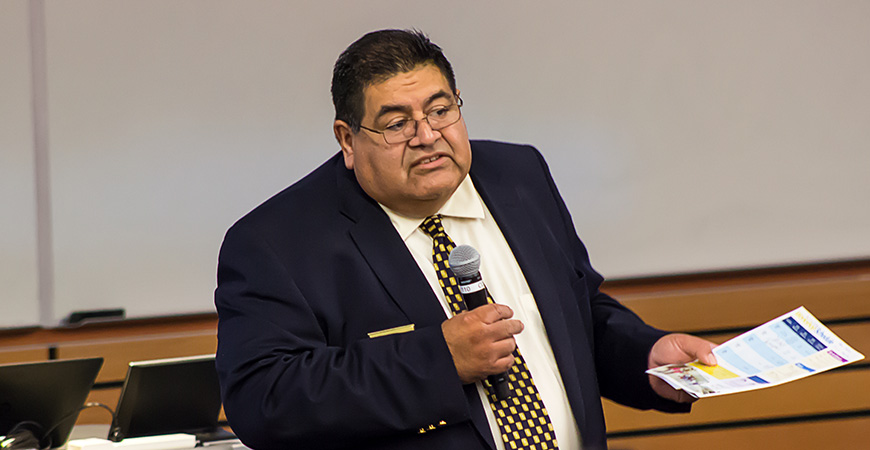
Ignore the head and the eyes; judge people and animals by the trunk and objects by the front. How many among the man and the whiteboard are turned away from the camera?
0

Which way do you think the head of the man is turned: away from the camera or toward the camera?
toward the camera

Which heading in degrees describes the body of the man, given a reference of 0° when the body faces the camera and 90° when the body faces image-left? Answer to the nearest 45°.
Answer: approximately 315°

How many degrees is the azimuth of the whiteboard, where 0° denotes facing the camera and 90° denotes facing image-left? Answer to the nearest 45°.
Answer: approximately 0°

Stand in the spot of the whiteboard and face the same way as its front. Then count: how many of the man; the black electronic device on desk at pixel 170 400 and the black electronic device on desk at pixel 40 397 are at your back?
0

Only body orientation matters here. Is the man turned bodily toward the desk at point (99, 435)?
no

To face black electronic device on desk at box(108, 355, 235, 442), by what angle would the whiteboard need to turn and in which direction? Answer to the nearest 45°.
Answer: approximately 45° to its right

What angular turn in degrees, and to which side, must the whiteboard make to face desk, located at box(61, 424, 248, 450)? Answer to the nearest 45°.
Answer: approximately 45° to its right

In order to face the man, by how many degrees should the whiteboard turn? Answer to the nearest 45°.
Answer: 0° — it already faces them
